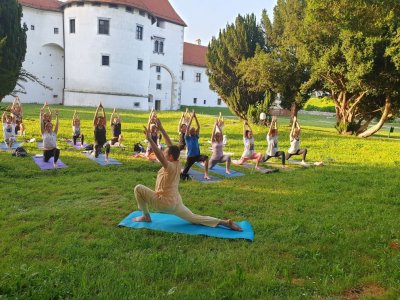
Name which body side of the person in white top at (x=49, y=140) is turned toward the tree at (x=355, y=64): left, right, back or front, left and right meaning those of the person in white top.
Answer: left

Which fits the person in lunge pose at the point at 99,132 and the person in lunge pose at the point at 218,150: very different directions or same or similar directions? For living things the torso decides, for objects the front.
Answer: same or similar directions

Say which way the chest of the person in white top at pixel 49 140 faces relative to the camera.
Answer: toward the camera

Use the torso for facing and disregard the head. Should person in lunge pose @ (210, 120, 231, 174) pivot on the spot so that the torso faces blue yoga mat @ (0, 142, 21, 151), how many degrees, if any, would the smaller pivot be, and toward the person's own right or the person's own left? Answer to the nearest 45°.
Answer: approximately 135° to the person's own right

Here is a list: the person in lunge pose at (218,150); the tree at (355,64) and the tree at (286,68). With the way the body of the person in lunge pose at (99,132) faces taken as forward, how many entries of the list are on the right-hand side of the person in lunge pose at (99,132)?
0

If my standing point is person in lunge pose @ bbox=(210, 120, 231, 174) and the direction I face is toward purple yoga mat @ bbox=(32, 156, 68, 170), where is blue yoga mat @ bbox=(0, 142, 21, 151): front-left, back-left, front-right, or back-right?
front-right

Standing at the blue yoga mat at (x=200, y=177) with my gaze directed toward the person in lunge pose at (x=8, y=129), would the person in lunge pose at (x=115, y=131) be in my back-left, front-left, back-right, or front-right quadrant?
front-right

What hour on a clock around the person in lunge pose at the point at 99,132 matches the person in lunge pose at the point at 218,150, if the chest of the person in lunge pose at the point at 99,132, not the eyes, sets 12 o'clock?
the person in lunge pose at the point at 218,150 is roughly at 10 o'clock from the person in lunge pose at the point at 99,132.

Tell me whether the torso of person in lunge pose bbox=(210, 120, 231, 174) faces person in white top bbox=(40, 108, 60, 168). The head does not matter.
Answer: no

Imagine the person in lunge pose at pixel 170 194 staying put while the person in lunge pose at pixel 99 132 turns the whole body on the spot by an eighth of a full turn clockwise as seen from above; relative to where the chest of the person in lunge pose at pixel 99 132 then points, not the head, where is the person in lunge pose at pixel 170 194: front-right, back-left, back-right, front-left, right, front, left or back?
front-left

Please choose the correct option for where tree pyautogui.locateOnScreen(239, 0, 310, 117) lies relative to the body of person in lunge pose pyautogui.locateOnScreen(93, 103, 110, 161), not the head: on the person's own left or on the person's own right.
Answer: on the person's own left

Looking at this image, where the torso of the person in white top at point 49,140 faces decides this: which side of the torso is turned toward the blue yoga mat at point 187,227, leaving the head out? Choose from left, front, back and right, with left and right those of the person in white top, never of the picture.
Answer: front

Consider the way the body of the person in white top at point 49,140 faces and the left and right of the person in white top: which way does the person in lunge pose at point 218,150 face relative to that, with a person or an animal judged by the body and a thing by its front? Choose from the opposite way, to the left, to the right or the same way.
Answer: the same way

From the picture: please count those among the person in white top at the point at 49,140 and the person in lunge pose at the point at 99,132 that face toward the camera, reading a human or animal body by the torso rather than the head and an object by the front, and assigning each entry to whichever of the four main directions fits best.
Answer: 2

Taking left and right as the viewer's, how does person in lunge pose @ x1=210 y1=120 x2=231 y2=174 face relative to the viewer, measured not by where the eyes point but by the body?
facing the viewer and to the right of the viewer

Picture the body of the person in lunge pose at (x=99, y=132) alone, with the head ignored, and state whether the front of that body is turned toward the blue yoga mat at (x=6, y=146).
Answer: no

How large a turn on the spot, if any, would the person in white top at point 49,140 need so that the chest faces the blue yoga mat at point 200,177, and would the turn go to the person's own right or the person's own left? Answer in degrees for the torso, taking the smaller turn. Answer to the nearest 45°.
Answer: approximately 45° to the person's own left

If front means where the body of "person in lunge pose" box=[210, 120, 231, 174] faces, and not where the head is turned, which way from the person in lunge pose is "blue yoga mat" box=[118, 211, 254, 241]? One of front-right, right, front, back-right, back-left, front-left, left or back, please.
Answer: front-right
